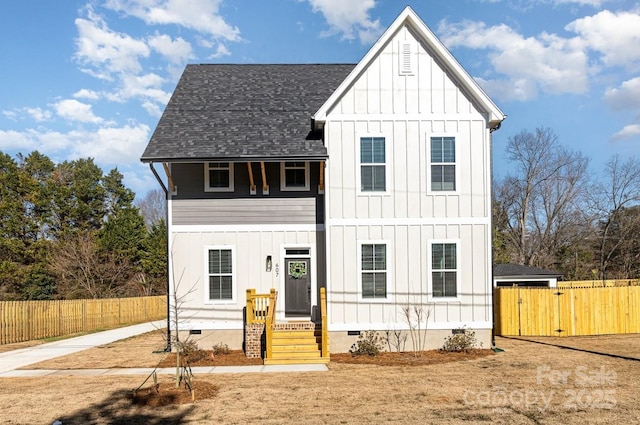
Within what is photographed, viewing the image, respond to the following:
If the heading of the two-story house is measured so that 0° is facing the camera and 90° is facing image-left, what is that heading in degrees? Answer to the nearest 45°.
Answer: approximately 0°

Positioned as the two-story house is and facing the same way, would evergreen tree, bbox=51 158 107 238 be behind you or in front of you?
behind

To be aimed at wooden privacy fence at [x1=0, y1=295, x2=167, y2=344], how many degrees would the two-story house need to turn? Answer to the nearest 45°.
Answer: approximately 135° to its right

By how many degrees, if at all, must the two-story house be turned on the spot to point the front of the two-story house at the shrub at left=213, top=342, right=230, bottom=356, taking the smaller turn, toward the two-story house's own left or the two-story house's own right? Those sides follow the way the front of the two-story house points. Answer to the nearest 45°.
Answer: approximately 90° to the two-story house's own right

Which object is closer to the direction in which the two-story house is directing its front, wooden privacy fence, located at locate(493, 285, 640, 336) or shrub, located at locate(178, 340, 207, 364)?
the shrub
